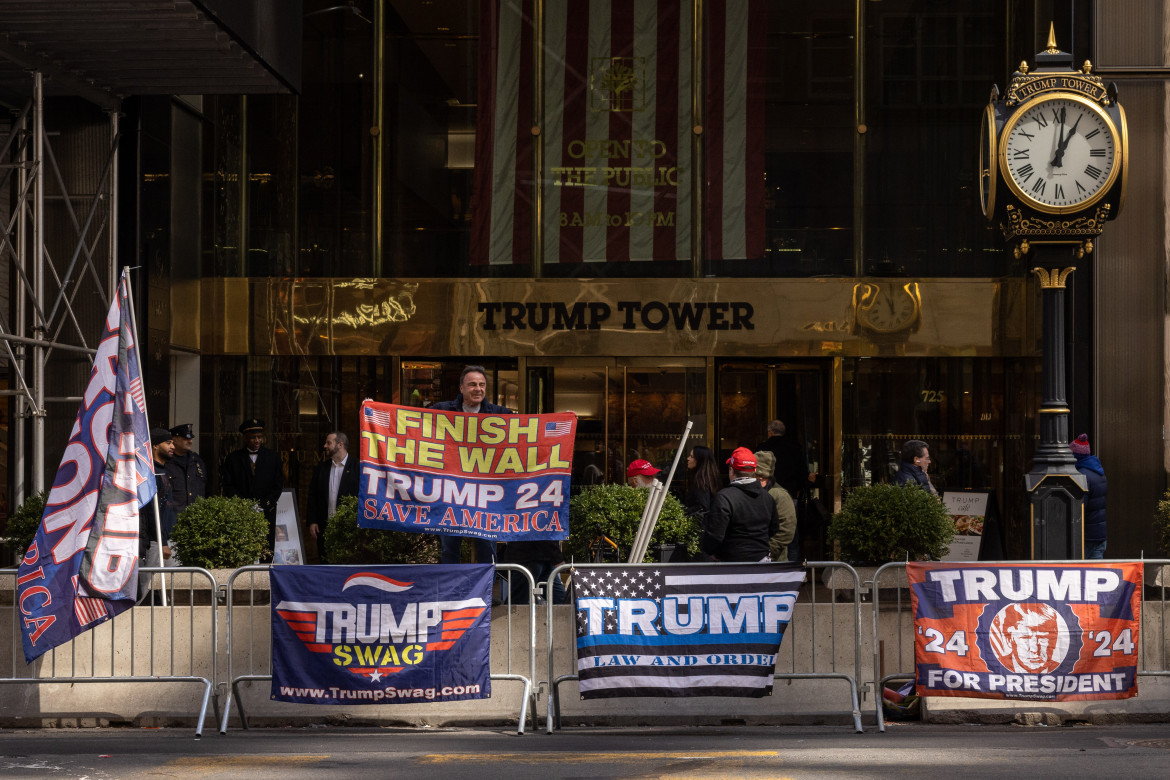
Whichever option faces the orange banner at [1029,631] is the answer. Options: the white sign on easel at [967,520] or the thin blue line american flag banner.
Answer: the white sign on easel

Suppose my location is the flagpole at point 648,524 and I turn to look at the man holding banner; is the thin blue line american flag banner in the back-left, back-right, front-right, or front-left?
back-left

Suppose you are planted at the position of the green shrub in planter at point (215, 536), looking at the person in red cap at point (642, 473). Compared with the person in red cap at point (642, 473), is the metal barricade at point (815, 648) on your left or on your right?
right

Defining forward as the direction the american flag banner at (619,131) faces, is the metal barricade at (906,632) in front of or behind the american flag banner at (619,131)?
in front

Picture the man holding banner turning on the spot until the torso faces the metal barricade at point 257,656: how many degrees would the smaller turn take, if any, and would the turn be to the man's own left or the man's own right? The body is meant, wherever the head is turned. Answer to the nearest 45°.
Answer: approximately 45° to the man's own right

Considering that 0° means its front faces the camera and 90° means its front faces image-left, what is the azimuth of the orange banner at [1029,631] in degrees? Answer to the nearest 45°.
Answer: approximately 0°

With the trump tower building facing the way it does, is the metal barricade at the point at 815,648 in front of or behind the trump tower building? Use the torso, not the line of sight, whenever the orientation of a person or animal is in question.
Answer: in front

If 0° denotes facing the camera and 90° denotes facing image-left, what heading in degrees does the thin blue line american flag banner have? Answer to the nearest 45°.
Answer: approximately 0°

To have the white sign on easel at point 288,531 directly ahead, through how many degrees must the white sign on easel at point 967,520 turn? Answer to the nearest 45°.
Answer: approximately 90° to its right
